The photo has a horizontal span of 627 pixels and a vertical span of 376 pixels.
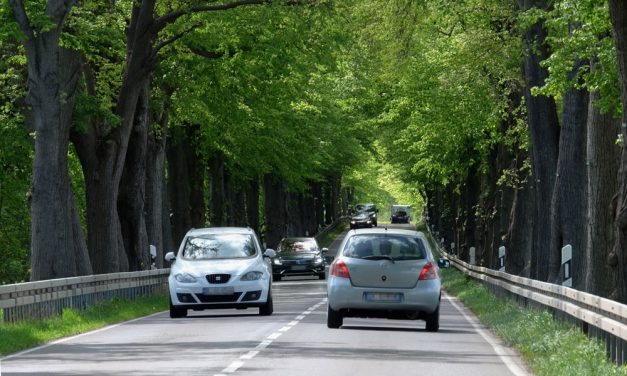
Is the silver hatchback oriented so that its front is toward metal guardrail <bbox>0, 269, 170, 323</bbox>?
no

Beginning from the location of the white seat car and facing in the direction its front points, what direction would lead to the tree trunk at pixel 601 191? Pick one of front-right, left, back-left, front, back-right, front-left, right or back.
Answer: front-left

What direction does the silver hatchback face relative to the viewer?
away from the camera

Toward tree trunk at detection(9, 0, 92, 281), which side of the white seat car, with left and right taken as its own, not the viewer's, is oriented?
right

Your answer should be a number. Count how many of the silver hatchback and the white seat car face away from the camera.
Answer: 1

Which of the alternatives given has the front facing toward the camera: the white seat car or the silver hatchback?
the white seat car

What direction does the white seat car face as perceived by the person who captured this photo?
facing the viewer

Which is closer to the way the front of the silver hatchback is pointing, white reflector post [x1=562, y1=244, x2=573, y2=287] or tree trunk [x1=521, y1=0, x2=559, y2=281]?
the tree trunk

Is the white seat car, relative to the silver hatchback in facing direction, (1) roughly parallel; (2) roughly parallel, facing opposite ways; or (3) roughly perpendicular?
roughly parallel, facing opposite ways

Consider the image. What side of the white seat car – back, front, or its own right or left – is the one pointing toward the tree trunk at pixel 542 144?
left

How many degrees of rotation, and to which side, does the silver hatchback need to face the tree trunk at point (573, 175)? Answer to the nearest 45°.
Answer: approximately 45° to its right

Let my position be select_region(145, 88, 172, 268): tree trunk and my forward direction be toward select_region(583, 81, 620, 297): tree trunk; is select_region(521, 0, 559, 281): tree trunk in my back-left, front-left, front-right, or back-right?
front-left
